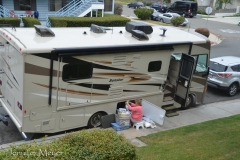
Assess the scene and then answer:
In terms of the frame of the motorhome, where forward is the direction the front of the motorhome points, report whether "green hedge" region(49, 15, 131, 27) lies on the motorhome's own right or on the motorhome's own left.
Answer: on the motorhome's own left

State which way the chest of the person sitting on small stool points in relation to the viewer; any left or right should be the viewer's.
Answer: facing away from the viewer and to the left of the viewer

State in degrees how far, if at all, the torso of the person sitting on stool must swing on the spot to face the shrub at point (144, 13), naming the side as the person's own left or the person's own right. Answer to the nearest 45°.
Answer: approximately 45° to the person's own right

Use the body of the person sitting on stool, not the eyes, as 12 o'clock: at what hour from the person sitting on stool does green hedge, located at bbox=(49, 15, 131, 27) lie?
The green hedge is roughly at 1 o'clock from the person sitting on stool.

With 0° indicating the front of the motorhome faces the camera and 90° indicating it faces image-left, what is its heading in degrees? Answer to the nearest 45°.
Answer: approximately 225°
